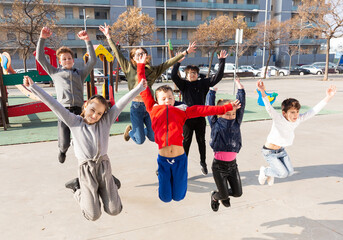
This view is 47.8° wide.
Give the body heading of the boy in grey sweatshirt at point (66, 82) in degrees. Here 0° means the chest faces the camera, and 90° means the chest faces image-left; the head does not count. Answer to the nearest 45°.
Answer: approximately 0°

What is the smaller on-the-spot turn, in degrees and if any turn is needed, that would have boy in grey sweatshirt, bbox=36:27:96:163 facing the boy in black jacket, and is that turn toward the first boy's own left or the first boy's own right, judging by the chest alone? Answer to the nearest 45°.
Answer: approximately 90° to the first boy's own left

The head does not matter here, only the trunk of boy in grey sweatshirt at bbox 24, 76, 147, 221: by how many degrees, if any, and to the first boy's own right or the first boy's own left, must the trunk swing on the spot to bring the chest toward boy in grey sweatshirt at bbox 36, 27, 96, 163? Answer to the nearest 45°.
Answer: approximately 180°

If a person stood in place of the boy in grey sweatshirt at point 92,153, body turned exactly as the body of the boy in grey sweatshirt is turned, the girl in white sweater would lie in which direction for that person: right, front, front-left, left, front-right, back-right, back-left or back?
left

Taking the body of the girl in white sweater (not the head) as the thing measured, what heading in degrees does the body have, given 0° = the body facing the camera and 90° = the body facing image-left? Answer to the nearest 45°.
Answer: approximately 315°

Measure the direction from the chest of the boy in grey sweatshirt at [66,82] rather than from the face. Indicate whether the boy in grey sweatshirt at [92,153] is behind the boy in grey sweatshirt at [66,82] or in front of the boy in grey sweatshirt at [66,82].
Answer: in front

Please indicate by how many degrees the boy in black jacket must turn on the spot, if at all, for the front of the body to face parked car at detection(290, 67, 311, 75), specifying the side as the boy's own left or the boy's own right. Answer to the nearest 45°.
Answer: approximately 180°

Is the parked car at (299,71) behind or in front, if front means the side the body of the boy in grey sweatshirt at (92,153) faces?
behind

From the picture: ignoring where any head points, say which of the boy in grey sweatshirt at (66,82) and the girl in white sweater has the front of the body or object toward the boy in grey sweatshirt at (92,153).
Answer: the boy in grey sweatshirt at (66,82)

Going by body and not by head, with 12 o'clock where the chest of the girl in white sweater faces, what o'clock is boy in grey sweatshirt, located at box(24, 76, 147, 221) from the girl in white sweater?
The boy in grey sweatshirt is roughly at 3 o'clock from the girl in white sweater.

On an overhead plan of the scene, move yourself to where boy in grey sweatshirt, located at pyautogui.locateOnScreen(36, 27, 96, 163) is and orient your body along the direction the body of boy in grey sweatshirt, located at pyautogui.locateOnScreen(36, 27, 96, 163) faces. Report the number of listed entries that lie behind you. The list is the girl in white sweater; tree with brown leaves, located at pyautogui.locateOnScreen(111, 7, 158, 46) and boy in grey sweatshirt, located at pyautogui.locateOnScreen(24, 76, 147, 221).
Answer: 1
